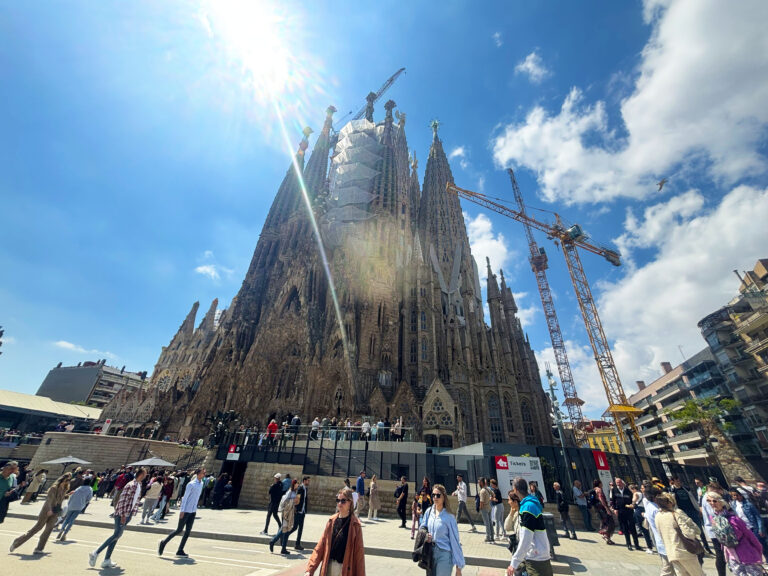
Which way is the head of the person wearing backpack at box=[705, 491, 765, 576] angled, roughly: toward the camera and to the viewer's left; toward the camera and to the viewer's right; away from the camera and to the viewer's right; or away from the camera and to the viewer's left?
toward the camera and to the viewer's left

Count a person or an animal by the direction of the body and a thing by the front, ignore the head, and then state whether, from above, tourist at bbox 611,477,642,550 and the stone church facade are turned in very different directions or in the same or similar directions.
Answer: same or similar directions

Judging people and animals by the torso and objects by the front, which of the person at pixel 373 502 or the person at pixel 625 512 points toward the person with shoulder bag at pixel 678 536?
the person at pixel 625 512

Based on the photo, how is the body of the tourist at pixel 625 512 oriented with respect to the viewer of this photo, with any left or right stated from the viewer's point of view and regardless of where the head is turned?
facing the viewer

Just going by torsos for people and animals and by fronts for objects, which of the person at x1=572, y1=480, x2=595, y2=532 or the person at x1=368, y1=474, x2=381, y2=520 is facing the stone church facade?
the person at x1=368, y1=474, x2=381, y2=520
